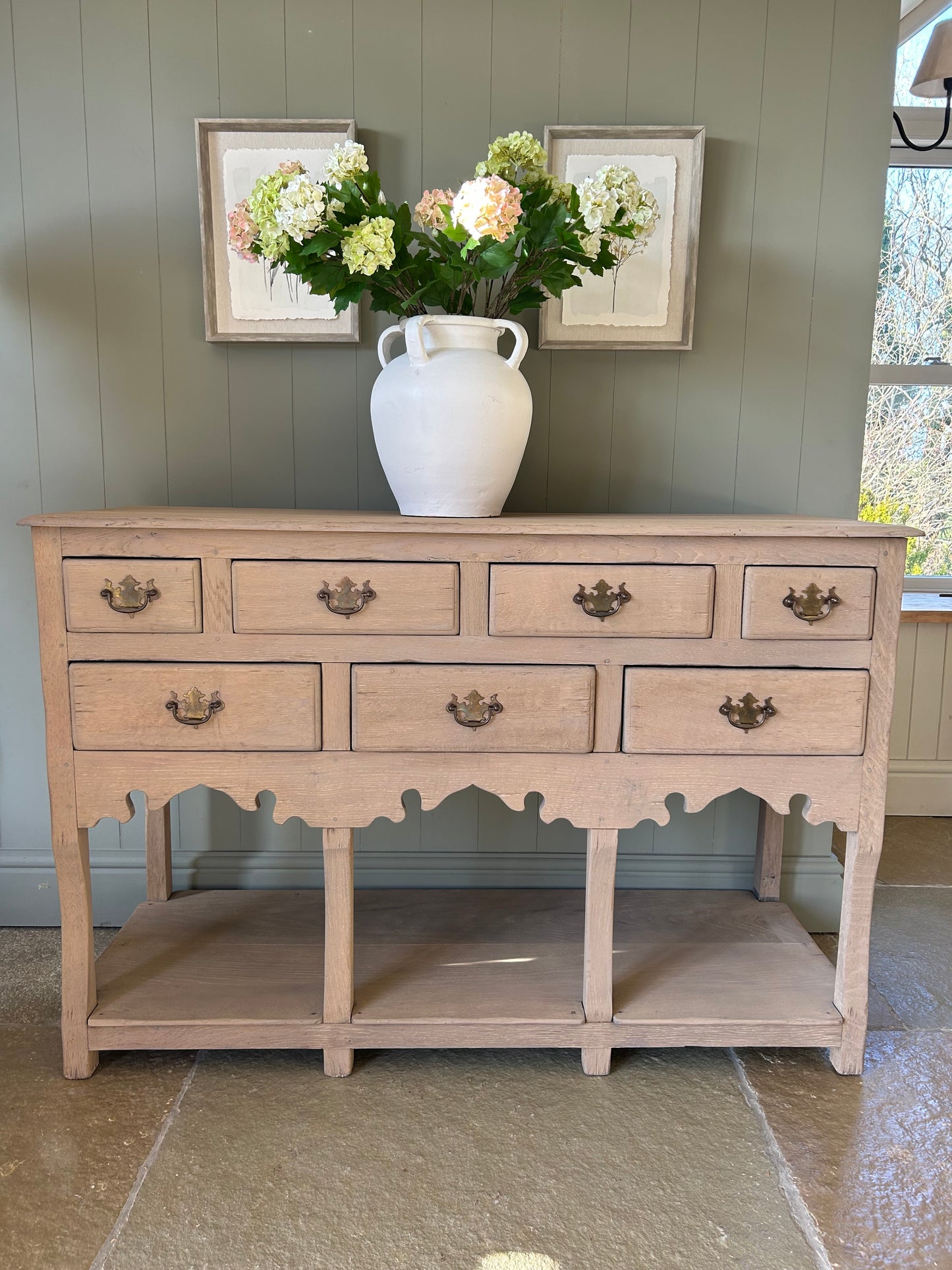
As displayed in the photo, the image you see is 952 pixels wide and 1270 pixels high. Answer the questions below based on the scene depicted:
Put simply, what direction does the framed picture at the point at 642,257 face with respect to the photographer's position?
facing the viewer

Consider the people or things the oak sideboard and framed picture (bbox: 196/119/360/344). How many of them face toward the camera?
2

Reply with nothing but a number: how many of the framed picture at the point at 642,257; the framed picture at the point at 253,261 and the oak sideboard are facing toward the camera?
3

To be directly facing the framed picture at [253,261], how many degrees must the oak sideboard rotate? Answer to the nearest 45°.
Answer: approximately 135° to its right

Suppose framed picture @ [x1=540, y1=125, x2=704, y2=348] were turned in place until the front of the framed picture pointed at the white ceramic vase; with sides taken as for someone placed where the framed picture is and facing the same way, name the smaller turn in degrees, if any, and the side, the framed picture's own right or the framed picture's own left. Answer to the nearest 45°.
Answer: approximately 45° to the framed picture's own right

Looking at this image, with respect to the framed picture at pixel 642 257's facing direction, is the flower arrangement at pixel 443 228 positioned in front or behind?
in front

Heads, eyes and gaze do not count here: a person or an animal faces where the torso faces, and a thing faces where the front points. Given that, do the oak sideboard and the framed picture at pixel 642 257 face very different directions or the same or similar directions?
same or similar directions

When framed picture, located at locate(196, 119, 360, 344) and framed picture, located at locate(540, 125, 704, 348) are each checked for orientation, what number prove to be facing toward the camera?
2

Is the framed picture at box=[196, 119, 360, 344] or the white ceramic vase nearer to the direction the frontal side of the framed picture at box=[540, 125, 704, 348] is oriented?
the white ceramic vase

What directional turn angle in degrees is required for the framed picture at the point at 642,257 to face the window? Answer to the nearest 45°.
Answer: approximately 135° to its left

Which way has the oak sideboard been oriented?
toward the camera

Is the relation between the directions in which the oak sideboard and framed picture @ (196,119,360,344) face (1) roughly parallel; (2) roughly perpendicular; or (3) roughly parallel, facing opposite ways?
roughly parallel

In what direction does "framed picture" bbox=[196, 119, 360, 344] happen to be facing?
toward the camera

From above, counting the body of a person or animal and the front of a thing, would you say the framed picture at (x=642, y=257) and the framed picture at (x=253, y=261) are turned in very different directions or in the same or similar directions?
same or similar directions
